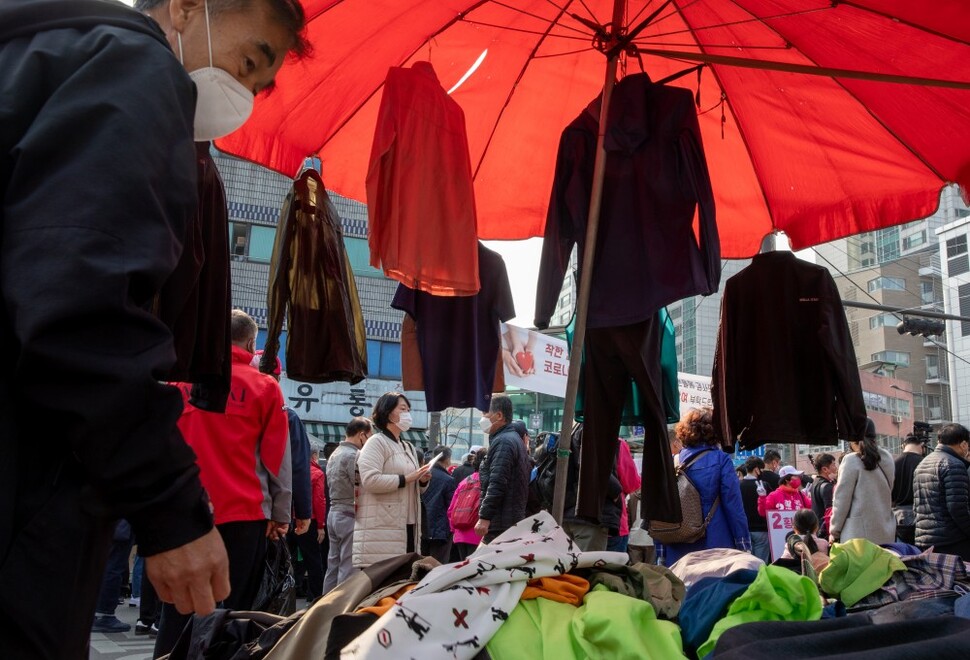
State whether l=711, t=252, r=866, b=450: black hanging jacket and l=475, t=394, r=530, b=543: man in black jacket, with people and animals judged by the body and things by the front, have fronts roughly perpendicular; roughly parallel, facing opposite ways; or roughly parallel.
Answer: roughly perpendicular

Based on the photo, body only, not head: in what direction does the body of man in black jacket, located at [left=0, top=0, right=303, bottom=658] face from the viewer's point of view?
to the viewer's right

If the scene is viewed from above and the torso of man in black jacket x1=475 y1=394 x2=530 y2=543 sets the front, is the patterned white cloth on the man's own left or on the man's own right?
on the man's own left

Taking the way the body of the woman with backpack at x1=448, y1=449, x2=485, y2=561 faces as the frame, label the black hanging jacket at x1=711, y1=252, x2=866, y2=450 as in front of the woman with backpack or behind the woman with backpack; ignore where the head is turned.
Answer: behind

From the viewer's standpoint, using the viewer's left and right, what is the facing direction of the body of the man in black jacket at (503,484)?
facing to the left of the viewer

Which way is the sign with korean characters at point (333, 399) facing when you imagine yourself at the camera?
facing the viewer

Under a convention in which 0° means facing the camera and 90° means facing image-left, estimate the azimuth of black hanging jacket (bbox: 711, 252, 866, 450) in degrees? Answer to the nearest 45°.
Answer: approximately 0°

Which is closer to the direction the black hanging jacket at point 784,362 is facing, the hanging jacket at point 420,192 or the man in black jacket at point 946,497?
the hanging jacket

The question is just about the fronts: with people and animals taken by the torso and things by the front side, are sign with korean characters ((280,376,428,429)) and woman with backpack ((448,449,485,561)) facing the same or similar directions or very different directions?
very different directions

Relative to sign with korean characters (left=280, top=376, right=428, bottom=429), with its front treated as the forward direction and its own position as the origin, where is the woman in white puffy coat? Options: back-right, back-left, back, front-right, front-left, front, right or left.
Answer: front

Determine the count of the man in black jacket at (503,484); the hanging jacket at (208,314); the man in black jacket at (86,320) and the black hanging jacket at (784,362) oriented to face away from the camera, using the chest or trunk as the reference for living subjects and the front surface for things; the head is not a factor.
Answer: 0

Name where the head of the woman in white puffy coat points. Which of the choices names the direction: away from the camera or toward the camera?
toward the camera

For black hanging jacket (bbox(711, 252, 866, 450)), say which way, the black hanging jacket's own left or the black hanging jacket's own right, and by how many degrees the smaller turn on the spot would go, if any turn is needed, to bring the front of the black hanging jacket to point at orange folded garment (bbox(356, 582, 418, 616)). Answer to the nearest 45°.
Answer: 0° — it already faces it

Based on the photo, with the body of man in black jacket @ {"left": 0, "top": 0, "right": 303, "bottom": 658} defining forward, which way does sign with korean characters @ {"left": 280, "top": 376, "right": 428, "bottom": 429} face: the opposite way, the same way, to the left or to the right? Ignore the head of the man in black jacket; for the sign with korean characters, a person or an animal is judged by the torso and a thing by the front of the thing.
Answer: to the right
